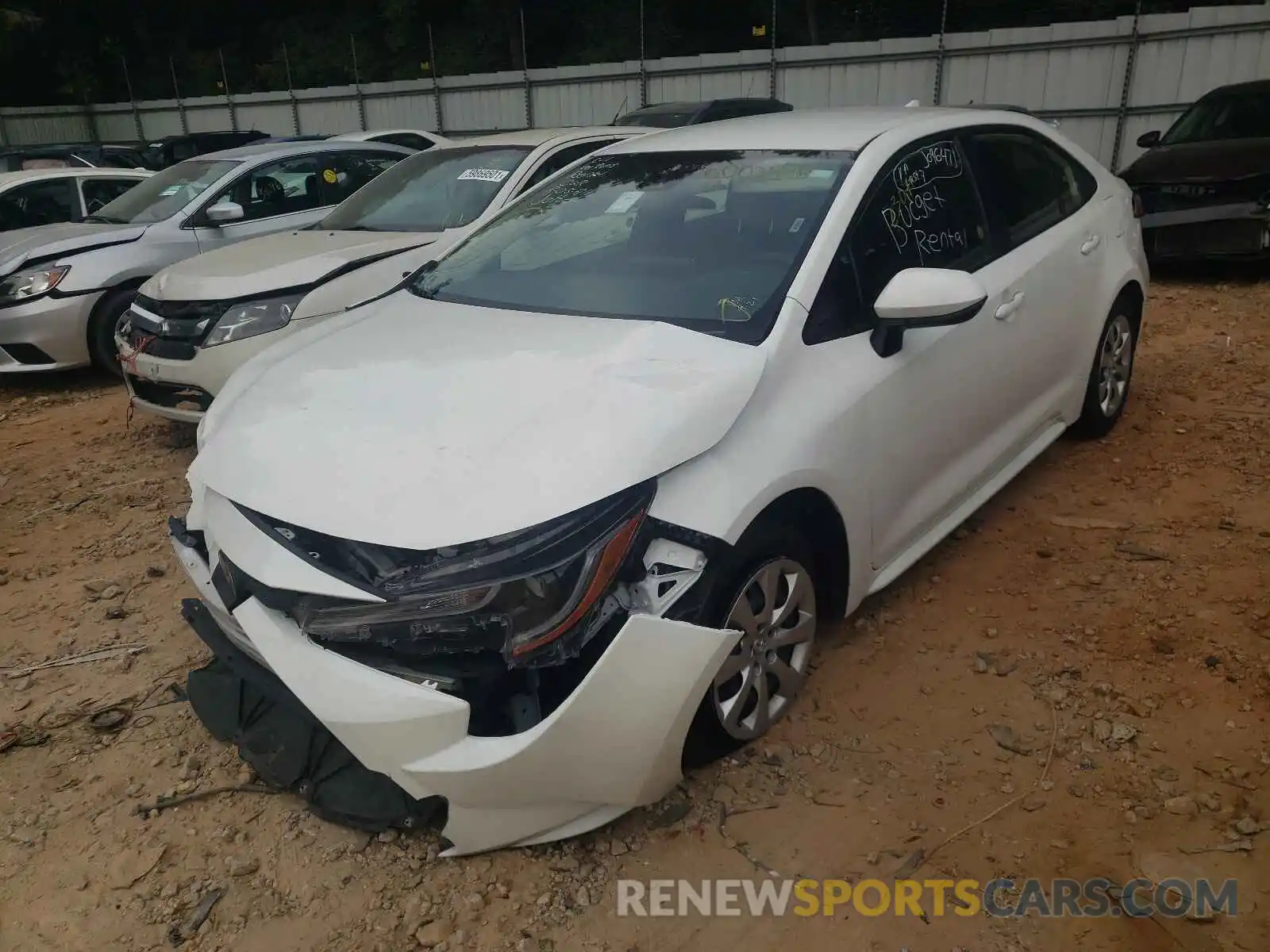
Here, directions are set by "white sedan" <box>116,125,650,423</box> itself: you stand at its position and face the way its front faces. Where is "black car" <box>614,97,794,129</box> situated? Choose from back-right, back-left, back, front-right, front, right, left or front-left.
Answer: back

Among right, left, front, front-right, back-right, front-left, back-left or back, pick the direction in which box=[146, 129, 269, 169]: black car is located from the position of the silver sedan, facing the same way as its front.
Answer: back-right

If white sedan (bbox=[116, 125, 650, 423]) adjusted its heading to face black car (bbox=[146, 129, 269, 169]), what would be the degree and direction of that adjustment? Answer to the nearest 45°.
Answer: approximately 135° to its right

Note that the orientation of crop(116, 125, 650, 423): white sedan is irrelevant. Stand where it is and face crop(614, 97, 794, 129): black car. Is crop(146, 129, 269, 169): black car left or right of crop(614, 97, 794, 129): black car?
left

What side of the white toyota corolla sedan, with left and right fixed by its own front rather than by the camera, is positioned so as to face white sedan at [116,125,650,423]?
right

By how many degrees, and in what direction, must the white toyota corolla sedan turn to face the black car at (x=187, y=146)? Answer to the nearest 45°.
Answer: approximately 90° to its right

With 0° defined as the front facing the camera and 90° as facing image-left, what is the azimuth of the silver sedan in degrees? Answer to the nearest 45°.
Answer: approximately 45°

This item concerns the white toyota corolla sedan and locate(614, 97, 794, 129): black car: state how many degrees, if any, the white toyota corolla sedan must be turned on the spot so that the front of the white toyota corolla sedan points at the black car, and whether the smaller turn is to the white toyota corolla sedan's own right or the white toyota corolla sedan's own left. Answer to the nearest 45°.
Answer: approximately 135° to the white toyota corolla sedan's own right

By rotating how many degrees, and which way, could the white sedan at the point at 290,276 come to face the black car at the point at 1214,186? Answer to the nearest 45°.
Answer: approximately 135° to its left

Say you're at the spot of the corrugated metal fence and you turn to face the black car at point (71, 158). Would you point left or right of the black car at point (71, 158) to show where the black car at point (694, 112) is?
left

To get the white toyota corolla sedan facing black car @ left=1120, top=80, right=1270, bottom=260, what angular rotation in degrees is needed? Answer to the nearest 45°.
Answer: approximately 180°
